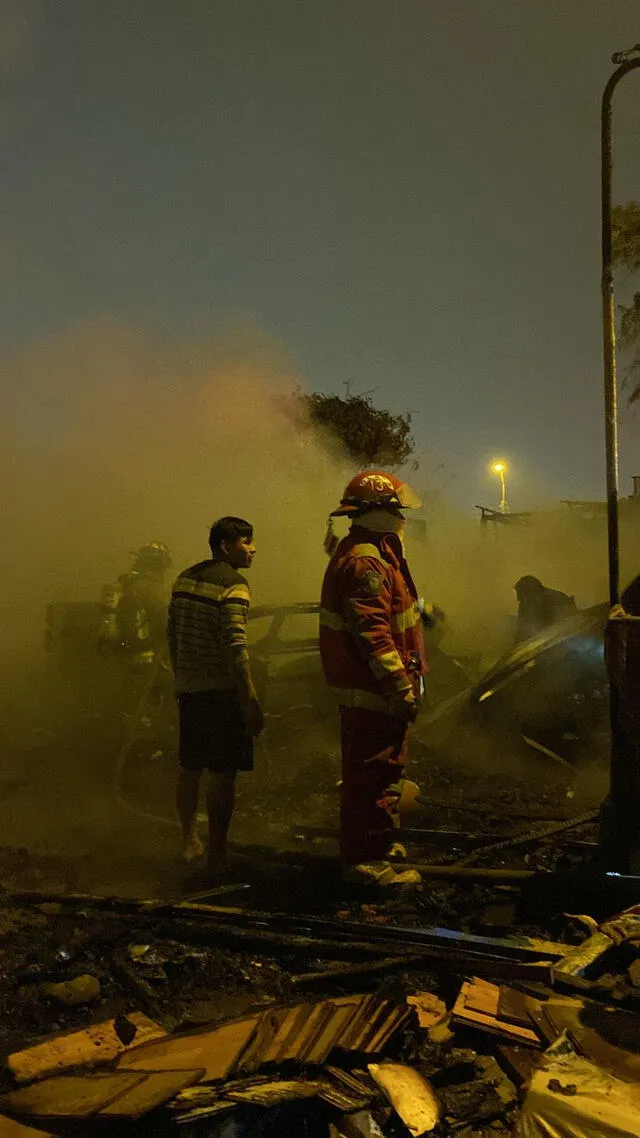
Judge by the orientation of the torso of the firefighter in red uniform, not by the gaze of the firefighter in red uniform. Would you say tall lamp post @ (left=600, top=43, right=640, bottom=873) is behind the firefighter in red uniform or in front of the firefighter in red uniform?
in front

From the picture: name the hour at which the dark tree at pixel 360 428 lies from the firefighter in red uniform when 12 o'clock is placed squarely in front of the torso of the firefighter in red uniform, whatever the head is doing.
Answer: The dark tree is roughly at 9 o'clock from the firefighter in red uniform.

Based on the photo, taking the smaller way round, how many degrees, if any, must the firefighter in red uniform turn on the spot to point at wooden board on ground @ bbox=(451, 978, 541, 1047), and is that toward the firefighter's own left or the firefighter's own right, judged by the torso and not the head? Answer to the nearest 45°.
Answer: approximately 90° to the firefighter's own right

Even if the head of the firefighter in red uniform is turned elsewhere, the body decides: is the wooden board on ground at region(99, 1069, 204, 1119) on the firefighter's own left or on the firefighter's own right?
on the firefighter's own right

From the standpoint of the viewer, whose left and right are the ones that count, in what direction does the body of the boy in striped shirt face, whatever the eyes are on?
facing away from the viewer and to the right of the viewer

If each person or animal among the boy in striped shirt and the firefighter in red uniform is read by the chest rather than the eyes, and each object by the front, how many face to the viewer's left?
0

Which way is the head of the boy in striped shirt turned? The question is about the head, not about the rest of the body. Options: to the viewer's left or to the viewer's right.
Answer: to the viewer's right

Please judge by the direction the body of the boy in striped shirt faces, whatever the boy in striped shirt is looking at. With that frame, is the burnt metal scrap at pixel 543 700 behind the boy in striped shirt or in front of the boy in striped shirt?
in front

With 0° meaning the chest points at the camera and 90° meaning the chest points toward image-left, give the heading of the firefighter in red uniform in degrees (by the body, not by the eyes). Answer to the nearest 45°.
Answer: approximately 270°

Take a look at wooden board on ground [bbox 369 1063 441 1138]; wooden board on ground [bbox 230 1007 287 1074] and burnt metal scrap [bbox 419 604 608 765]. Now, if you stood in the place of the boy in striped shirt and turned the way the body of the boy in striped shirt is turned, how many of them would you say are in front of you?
1

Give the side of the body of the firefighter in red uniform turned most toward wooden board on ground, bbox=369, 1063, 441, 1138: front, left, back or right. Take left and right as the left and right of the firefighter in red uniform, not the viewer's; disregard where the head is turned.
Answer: right

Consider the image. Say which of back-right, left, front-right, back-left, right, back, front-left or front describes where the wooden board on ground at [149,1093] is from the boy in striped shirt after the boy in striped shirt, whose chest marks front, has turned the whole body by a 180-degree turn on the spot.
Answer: front-left
